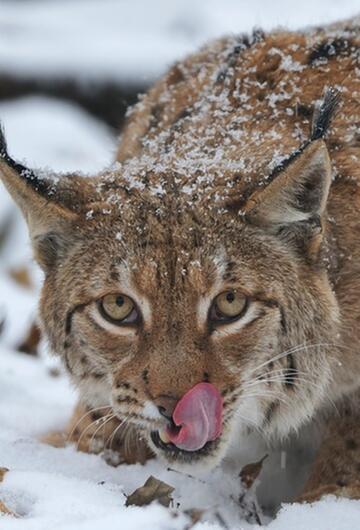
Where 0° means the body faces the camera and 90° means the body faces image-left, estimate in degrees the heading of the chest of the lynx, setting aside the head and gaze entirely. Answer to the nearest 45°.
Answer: approximately 45°

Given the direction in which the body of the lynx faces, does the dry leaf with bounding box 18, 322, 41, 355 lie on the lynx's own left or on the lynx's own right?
on the lynx's own right
